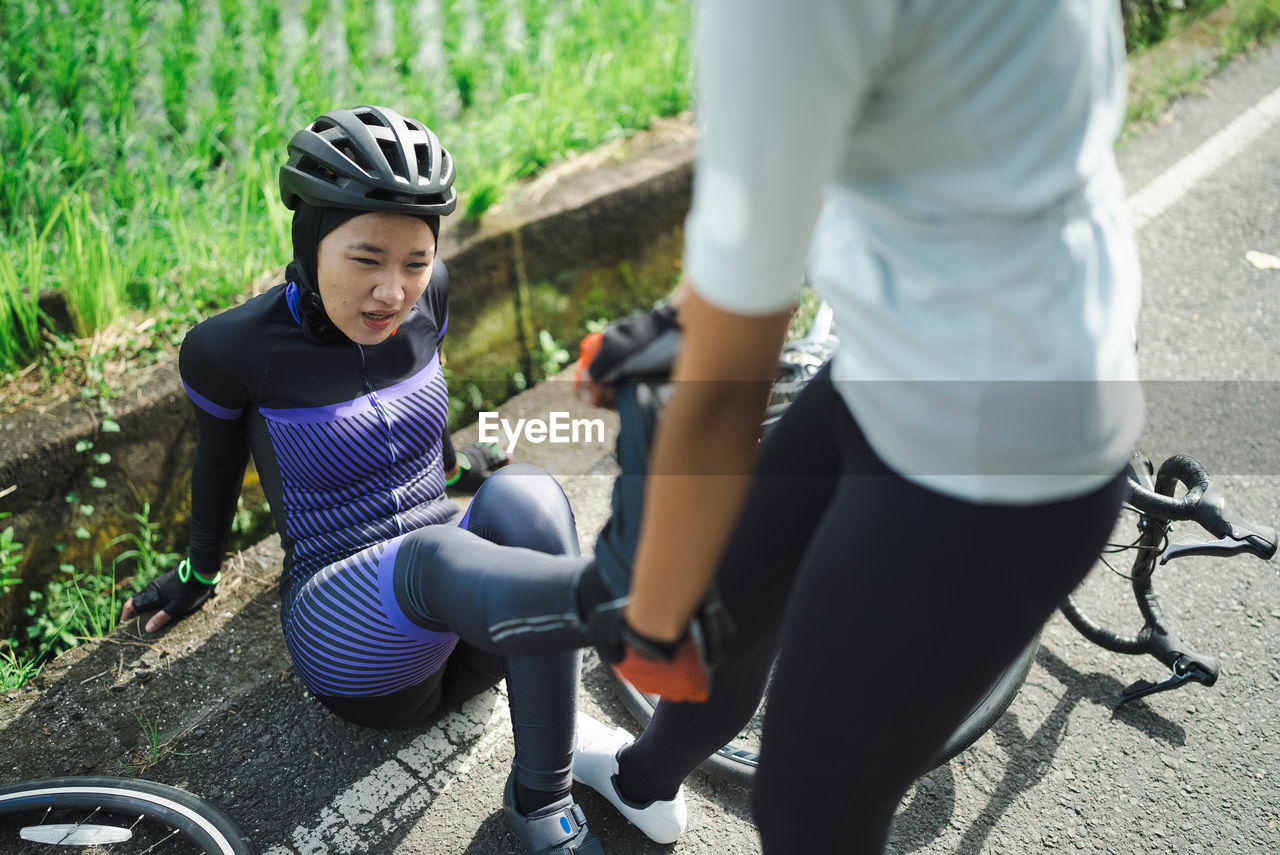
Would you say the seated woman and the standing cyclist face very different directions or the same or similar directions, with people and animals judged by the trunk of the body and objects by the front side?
very different directions

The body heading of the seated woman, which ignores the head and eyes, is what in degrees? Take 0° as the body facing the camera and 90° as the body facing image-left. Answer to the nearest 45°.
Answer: approximately 315°

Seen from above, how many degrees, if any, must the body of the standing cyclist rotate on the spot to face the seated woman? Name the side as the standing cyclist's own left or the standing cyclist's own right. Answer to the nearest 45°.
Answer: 0° — they already face them

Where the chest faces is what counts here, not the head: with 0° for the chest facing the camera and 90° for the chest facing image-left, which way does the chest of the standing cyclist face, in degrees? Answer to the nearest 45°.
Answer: approximately 135°

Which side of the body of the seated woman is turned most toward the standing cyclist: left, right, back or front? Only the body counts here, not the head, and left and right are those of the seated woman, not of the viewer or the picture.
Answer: front
